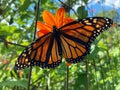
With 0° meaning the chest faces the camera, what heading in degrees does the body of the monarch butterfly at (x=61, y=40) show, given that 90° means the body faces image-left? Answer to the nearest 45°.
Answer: approximately 180°
